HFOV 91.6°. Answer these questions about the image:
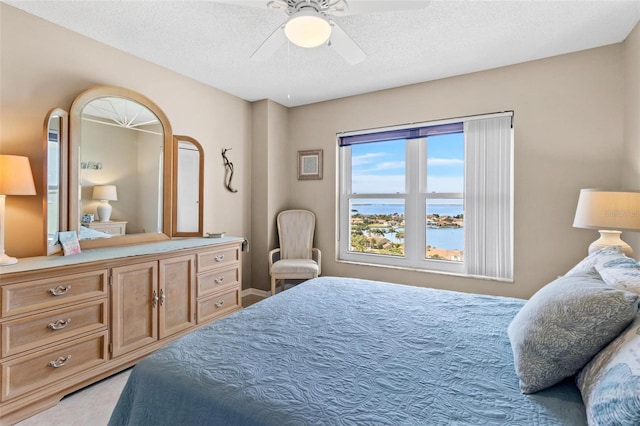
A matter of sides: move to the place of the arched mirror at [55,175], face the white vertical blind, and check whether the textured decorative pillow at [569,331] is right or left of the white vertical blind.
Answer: right

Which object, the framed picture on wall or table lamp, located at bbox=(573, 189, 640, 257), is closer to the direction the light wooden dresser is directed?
the table lamp

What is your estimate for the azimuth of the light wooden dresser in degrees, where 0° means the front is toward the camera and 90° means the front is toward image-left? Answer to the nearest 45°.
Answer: approximately 315°

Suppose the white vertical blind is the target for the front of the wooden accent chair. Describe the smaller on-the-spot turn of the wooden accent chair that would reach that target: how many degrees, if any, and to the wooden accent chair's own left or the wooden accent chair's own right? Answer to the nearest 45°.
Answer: approximately 45° to the wooden accent chair's own left

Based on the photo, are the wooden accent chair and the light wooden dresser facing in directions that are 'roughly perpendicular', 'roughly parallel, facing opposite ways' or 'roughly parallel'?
roughly perpendicular

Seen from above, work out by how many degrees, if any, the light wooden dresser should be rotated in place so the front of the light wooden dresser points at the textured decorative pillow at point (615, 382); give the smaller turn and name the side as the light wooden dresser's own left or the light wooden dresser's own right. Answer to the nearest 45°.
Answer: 0° — it already faces it

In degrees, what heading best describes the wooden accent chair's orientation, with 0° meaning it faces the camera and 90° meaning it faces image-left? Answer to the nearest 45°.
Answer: approximately 0°

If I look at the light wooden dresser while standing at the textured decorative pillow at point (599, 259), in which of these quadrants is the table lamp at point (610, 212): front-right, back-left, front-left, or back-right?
back-right

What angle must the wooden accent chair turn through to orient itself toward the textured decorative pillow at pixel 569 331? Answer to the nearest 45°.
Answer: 0° — it already faces it
